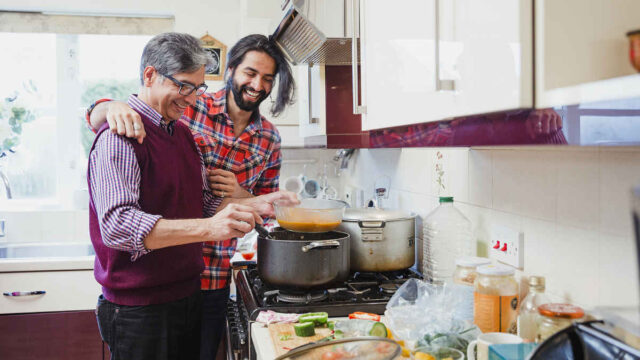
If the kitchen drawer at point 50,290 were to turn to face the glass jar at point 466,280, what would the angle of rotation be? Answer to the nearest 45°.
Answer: approximately 45° to its left

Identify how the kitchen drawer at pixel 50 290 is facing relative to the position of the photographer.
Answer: facing the viewer

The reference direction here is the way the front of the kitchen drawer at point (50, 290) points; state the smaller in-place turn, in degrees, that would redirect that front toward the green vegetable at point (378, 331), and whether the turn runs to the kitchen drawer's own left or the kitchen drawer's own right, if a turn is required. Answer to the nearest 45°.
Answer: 0° — it already faces it

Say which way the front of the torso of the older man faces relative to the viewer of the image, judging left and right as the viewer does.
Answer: facing the viewer and to the right of the viewer

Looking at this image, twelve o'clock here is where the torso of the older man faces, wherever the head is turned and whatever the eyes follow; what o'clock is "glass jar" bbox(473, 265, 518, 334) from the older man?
The glass jar is roughly at 12 o'clock from the older man.

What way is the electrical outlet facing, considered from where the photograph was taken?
facing the viewer and to the left of the viewer

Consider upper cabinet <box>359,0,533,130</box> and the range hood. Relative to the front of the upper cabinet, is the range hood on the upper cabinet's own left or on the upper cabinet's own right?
on the upper cabinet's own right

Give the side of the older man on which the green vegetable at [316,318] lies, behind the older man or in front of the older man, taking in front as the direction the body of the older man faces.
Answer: in front
